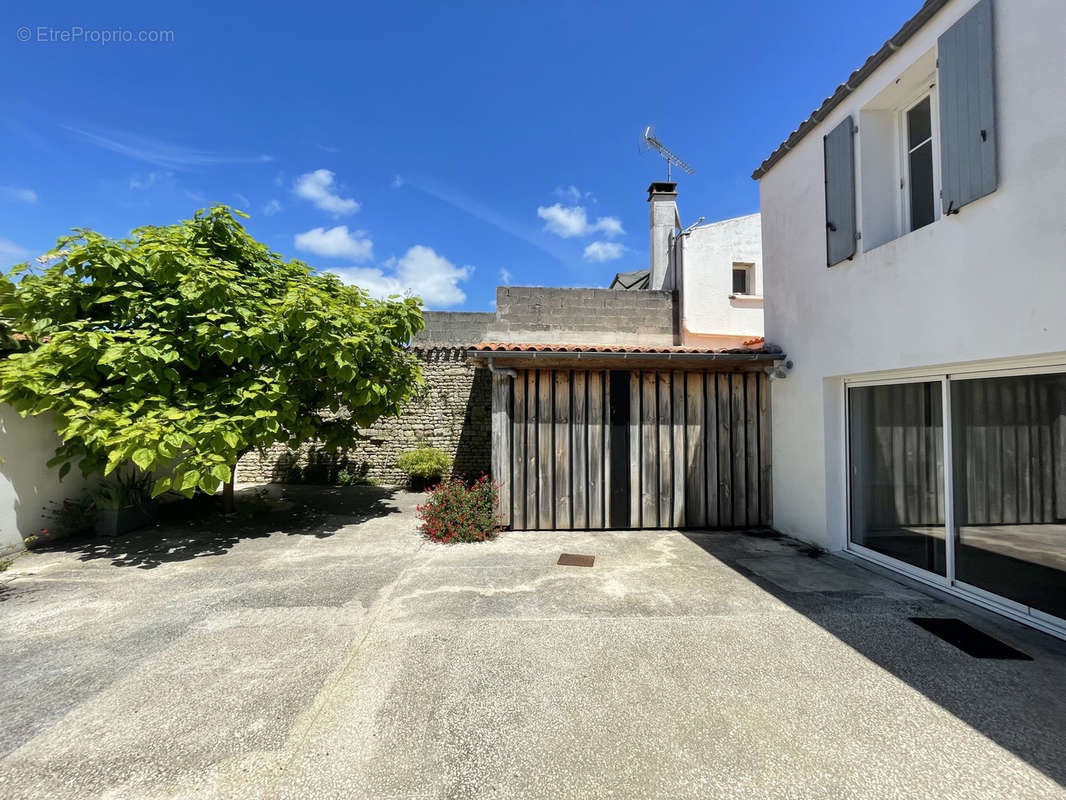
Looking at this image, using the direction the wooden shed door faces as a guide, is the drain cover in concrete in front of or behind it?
in front

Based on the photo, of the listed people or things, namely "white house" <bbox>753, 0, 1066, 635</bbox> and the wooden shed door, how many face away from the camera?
0

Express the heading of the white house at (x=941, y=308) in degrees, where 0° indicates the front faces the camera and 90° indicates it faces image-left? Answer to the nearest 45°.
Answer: approximately 45°

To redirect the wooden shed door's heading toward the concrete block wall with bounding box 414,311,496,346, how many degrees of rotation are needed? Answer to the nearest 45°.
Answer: approximately 135° to its right

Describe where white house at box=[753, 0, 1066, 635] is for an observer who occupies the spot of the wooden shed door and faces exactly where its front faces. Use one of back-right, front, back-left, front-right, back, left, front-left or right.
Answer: front-left

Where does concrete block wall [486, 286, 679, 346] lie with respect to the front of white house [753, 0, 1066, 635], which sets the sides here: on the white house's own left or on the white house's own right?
on the white house's own right

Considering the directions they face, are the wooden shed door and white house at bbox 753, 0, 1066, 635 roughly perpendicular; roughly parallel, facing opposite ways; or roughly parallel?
roughly perpendicular

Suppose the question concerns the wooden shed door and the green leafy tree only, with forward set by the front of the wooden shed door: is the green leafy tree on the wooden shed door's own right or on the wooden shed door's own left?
on the wooden shed door's own right

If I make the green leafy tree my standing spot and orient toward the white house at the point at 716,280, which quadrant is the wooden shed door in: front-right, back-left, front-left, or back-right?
front-right

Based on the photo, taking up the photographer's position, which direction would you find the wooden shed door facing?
facing the viewer
